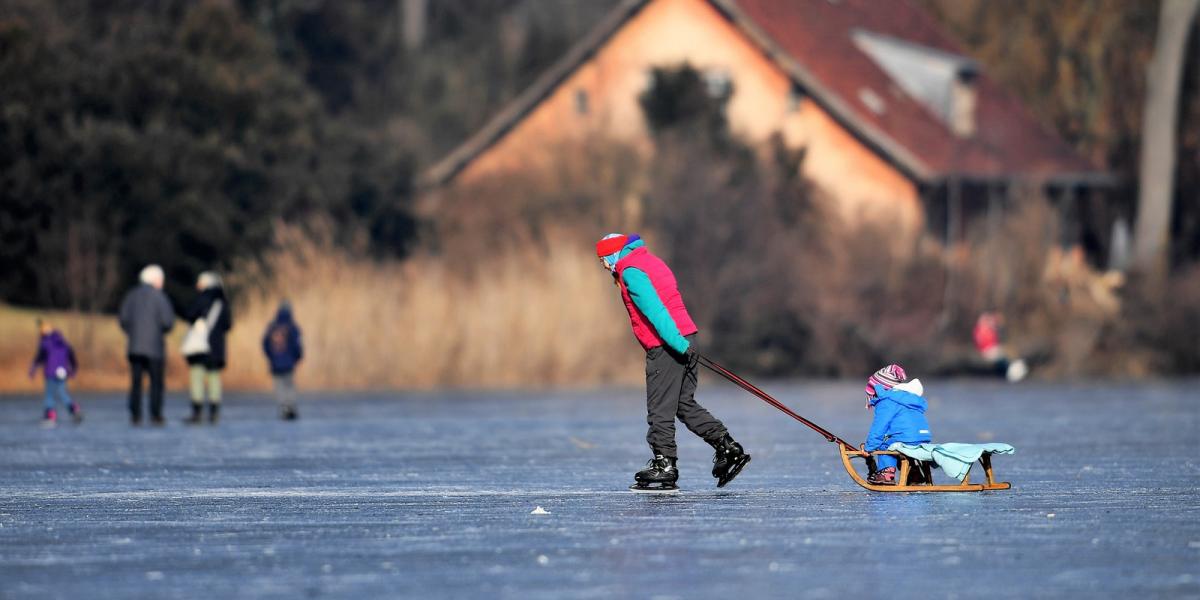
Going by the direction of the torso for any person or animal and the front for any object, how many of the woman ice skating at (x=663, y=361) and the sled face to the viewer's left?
2

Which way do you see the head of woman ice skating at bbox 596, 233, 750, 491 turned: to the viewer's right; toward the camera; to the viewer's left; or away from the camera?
to the viewer's left

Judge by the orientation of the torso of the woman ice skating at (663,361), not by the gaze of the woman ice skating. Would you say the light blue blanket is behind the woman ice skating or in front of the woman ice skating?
behind

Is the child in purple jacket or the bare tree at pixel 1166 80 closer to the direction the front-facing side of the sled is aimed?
the child in purple jacket

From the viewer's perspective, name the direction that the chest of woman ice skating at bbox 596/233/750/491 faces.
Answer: to the viewer's left

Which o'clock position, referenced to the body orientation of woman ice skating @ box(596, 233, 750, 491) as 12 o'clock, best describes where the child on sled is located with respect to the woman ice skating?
The child on sled is roughly at 6 o'clock from the woman ice skating.

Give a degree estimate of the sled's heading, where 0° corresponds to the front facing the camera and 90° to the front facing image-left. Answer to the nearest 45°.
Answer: approximately 90°
